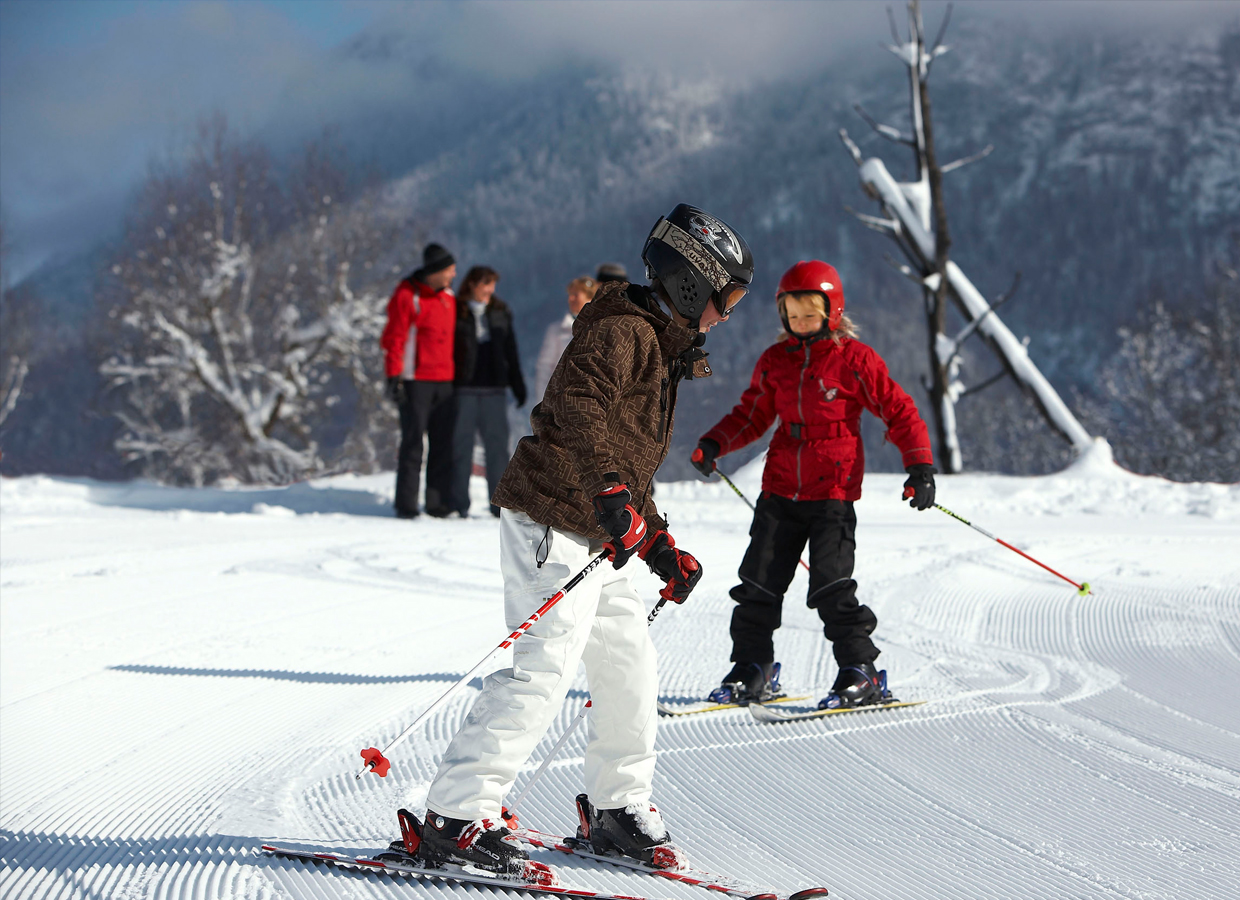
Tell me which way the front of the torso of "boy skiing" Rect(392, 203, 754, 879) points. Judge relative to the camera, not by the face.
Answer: to the viewer's right

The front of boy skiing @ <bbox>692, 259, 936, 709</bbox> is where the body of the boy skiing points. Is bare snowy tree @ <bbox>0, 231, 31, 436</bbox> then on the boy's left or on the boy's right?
on the boy's right

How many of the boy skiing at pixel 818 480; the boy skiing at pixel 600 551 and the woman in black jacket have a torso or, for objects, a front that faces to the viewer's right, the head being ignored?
1

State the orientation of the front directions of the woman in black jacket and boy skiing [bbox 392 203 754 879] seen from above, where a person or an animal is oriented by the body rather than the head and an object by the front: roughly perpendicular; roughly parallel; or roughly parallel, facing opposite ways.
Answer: roughly perpendicular

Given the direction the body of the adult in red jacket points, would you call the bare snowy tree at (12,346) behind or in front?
behind

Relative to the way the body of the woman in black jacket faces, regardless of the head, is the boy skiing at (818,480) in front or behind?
in front

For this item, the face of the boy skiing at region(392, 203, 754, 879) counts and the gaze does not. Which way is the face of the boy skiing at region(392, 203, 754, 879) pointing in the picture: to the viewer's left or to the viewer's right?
to the viewer's right

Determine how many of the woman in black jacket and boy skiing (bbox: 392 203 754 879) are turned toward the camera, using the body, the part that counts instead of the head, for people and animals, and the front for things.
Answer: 1

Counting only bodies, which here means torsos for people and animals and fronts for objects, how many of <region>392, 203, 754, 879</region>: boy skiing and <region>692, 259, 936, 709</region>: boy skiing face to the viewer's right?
1

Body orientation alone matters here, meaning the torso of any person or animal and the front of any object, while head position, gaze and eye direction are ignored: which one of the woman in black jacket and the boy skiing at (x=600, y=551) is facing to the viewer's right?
the boy skiing

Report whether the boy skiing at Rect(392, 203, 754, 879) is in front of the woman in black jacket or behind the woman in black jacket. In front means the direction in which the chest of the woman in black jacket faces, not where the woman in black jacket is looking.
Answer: in front

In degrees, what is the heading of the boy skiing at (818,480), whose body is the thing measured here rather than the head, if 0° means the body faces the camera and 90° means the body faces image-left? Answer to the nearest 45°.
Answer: approximately 45°

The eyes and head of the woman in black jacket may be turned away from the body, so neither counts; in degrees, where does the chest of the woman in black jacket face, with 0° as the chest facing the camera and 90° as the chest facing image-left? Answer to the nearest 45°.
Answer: approximately 0°
